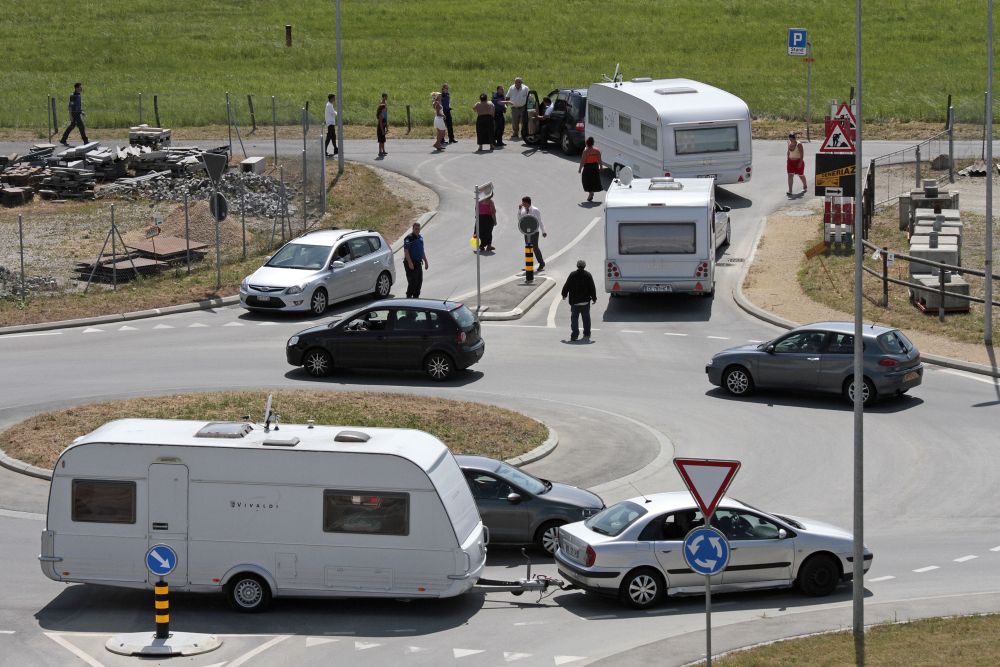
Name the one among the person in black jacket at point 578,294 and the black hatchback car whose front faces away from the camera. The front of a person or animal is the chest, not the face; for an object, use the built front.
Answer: the person in black jacket

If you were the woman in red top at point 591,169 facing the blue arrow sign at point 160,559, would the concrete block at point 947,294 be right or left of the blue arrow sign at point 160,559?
left

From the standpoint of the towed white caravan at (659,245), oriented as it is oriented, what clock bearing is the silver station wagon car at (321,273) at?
The silver station wagon car is roughly at 9 o'clock from the towed white caravan.

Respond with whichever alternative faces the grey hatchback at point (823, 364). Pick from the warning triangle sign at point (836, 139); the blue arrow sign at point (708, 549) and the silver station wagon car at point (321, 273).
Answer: the warning triangle sign

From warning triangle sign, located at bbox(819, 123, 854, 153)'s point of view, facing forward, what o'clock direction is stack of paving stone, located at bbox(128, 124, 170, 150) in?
The stack of paving stone is roughly at 4 o'clock from the warning triangle sign.

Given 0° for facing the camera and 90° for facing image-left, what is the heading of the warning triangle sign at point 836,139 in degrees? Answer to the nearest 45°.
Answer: approximately 0°

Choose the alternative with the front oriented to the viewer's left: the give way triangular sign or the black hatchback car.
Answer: the black hatchback car

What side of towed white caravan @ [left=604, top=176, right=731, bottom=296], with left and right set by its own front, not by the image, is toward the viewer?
back

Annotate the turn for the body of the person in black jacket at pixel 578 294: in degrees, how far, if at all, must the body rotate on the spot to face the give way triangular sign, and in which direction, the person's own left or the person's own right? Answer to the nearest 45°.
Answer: approximately 180°

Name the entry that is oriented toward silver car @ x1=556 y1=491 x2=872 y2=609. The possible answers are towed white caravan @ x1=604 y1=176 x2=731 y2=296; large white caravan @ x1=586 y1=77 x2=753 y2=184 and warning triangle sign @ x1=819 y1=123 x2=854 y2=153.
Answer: the warning triangle sign

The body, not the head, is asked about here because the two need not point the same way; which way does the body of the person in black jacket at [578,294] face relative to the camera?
away from the camera

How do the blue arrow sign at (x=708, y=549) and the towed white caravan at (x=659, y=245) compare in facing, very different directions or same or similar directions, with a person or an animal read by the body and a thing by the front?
very different directions

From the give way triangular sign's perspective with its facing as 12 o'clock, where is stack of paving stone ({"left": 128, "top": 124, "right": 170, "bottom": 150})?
The stack of paving stone is roughly at 5 o'clock from the give way triangular sign.
